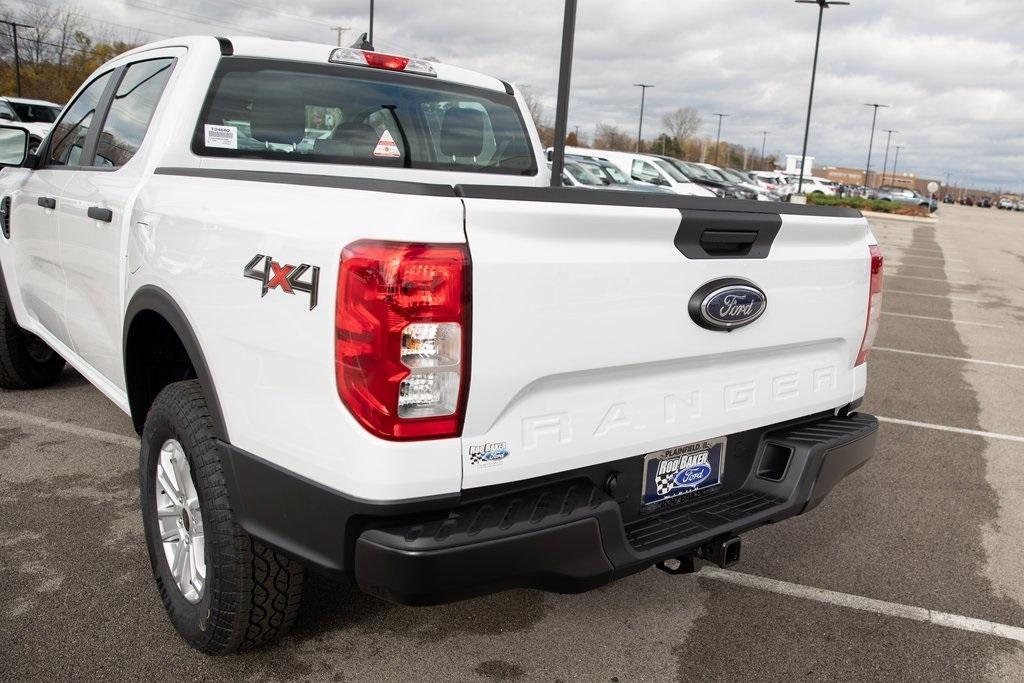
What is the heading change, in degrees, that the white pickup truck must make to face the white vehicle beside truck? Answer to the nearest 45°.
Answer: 0° — it already faces it

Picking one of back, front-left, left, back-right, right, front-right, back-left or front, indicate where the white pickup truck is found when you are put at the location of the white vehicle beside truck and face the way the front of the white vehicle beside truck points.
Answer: front-right

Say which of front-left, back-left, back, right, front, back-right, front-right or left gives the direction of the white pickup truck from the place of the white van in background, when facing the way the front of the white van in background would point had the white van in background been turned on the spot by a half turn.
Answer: back-left

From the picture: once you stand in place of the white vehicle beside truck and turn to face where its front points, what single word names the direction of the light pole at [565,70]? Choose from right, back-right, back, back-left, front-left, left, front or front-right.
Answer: front-right

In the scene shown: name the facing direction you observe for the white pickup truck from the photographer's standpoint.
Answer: facing away from the viewer and to the left of the viewer

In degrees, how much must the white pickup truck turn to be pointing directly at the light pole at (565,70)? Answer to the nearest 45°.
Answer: approximately 45° to its right
